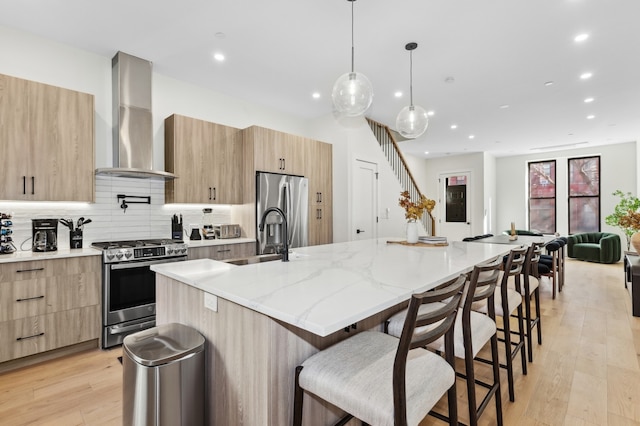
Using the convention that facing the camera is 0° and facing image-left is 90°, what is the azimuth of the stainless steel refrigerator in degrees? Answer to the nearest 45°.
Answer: approximately 315°

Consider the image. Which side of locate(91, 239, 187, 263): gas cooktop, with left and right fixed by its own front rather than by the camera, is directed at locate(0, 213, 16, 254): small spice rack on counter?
right

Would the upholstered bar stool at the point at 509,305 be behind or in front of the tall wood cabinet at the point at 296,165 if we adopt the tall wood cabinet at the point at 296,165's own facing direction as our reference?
in front

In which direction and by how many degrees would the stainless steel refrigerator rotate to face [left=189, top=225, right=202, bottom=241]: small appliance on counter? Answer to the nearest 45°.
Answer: approximately 135° to its right

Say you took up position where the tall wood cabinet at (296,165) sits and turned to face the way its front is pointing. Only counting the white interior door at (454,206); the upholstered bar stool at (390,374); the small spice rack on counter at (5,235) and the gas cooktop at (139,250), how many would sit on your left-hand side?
1

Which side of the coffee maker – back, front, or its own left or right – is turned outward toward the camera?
front

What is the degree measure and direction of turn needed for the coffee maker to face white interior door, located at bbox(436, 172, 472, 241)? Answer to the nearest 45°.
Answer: approximately 90° to its left

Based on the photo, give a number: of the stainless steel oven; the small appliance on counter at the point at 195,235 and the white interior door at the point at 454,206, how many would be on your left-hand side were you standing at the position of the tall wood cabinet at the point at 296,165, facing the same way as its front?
1

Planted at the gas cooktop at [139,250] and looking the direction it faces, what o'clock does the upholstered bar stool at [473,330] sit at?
The upholstered bar stool is roughly at 11 o'clock from the gas cooktop.

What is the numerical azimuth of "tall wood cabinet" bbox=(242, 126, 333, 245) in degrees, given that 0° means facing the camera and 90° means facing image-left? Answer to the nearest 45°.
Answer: approximately 315°

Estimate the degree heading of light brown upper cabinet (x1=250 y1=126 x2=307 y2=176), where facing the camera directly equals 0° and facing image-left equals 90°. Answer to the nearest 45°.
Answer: approximately 315°

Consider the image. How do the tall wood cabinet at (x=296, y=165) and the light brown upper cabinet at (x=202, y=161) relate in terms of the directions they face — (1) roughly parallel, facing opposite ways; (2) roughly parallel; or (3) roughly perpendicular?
roughly parallel

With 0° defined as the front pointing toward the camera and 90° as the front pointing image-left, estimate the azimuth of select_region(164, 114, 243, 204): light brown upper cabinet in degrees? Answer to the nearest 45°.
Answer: approximately 315°

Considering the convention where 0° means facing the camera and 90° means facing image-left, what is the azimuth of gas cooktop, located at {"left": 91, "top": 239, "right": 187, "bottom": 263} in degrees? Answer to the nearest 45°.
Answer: approximately 0°

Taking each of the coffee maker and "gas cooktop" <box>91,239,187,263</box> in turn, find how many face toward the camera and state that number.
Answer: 2

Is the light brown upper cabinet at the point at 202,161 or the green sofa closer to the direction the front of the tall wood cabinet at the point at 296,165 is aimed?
the green sofa
